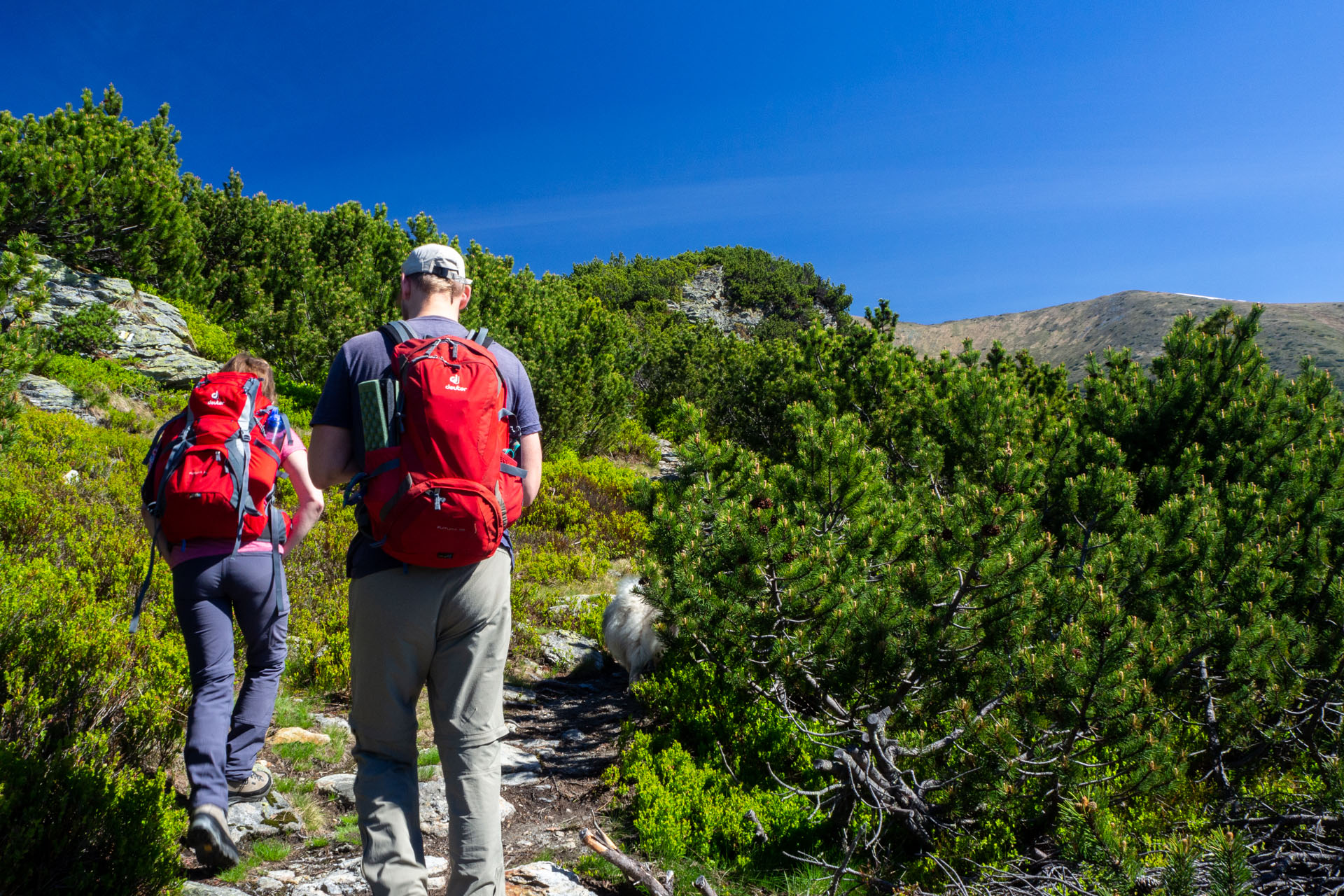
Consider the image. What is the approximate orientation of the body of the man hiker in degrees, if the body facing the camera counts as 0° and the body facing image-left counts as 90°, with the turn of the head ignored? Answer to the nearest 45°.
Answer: approximately 180°

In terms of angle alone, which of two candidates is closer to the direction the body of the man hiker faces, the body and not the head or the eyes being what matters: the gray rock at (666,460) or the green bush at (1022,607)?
the gray rock

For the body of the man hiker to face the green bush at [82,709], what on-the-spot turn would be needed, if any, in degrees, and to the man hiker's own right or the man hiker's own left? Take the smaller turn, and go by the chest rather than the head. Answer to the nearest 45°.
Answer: approximately 45° to the man hiker's own left

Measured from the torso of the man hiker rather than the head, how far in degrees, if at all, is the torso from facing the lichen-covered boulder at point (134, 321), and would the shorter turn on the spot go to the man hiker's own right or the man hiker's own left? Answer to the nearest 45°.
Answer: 0° — they already face it
